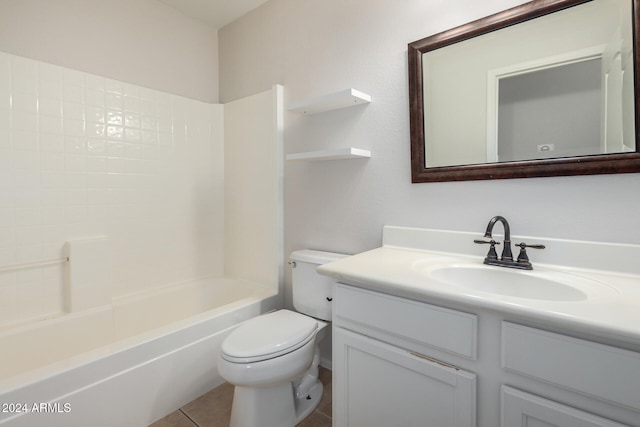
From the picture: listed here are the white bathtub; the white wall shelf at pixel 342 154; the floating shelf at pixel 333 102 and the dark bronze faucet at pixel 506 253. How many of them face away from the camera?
0

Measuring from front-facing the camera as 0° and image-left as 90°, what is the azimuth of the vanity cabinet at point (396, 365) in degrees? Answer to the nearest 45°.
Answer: approximately 45°

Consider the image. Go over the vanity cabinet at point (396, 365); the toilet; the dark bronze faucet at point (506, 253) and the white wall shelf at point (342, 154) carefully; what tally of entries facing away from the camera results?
0

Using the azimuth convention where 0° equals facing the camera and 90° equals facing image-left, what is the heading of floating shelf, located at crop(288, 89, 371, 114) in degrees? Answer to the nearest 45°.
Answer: approximately 45°

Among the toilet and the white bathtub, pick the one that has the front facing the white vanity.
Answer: the white bathtub

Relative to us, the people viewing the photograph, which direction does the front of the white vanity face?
facing the viewer and to the left of the viewer

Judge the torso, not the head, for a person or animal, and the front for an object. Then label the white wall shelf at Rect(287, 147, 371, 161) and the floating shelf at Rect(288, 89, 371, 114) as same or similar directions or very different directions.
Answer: same or similar directions

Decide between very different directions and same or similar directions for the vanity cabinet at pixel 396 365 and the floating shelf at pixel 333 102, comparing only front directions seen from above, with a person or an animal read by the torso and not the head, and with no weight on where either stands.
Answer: same or similar directions

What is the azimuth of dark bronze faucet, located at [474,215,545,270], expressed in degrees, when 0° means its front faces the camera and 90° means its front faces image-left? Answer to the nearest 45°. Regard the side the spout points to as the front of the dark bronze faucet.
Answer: approximately 45°

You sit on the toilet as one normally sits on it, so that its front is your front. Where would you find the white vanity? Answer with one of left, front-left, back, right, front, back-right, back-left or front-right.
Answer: left

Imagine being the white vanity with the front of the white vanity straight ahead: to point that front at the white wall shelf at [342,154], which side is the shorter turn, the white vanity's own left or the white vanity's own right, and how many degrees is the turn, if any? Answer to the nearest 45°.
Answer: approximately 90° to the white vanity's own right

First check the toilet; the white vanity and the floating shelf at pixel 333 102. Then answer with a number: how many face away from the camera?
0

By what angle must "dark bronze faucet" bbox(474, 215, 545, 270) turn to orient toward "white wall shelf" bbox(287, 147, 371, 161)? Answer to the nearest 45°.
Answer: approximately 45° to its right

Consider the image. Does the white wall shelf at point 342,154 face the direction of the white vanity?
no

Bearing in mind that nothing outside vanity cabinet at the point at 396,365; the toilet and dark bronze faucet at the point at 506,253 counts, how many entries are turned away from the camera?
0
